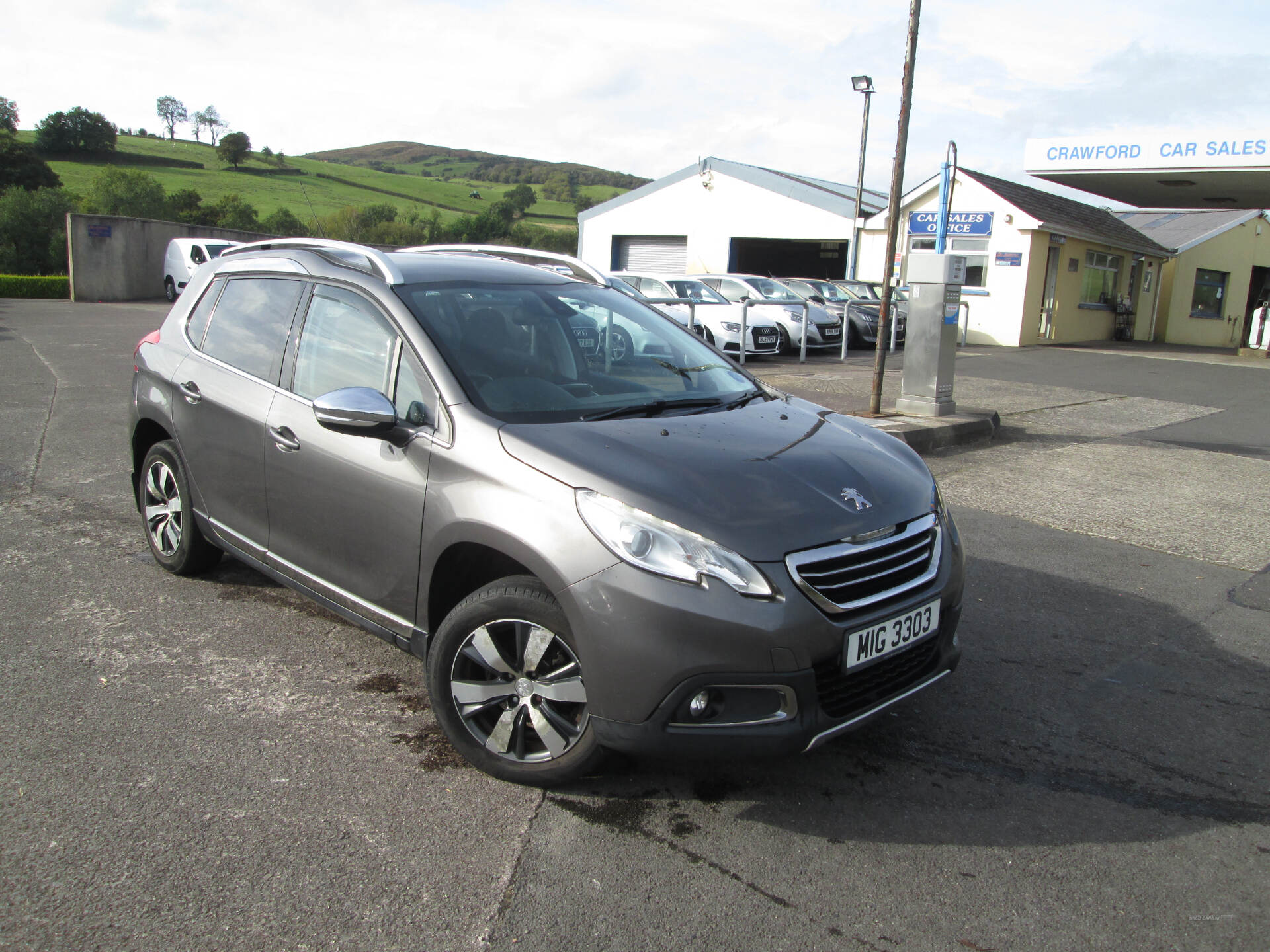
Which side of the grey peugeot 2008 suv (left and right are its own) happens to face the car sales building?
left

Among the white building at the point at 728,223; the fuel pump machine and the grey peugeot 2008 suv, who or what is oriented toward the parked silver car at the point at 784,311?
the white building

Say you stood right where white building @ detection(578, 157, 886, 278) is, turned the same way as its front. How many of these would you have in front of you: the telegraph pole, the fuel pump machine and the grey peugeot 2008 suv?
3

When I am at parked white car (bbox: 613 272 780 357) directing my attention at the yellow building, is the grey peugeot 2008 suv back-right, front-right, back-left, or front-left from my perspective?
back-right

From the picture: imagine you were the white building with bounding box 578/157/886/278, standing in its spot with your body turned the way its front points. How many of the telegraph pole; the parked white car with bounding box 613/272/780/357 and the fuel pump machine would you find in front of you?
3

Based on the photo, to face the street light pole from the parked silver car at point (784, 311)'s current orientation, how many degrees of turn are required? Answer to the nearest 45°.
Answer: approximately 135° to its left

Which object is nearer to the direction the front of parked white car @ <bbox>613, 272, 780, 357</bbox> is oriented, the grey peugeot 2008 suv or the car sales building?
the grey peugeot 2008 suv

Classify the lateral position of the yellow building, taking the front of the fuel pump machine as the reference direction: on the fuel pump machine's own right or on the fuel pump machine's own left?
on the fuel pump machine's own left

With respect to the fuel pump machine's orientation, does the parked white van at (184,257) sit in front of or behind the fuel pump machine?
behind

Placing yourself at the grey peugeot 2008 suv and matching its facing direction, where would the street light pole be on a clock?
The street light pole is roughly at 8 o'clock from the grey peugeot 2008 suv.
